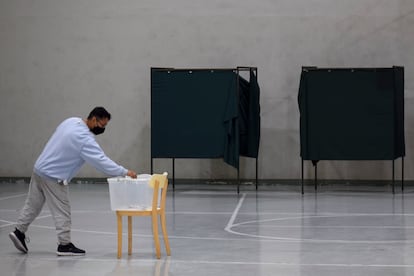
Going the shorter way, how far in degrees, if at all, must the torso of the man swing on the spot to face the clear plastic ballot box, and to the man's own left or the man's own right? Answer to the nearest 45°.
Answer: approximately 45° to the man's own right

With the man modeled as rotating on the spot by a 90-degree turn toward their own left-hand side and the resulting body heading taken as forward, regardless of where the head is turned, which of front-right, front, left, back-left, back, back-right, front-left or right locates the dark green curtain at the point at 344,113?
front-right

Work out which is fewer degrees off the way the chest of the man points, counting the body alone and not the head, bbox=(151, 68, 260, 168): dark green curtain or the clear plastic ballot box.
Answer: the clear plastic ballot box

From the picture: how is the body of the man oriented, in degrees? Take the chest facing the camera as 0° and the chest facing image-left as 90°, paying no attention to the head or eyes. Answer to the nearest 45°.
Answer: approximately 270°
